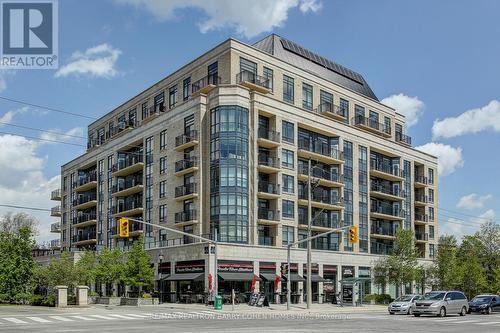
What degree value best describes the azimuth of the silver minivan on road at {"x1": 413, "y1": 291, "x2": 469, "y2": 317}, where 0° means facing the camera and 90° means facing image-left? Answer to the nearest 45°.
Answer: approximately 45°

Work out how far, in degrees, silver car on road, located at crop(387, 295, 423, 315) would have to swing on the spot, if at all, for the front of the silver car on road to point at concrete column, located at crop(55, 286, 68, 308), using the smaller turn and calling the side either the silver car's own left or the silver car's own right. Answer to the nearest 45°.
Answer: approximately 45° to the silver car's own right

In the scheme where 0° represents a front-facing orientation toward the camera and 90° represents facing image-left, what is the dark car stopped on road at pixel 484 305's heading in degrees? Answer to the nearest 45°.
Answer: approximately 45°

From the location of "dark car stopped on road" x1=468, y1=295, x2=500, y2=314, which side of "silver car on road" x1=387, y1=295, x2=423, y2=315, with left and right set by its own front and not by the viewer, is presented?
back

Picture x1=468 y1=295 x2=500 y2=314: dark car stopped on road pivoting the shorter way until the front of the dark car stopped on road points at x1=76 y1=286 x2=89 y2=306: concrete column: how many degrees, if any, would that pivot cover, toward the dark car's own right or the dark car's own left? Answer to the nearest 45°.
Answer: approximately 45° to the dark car's own right
